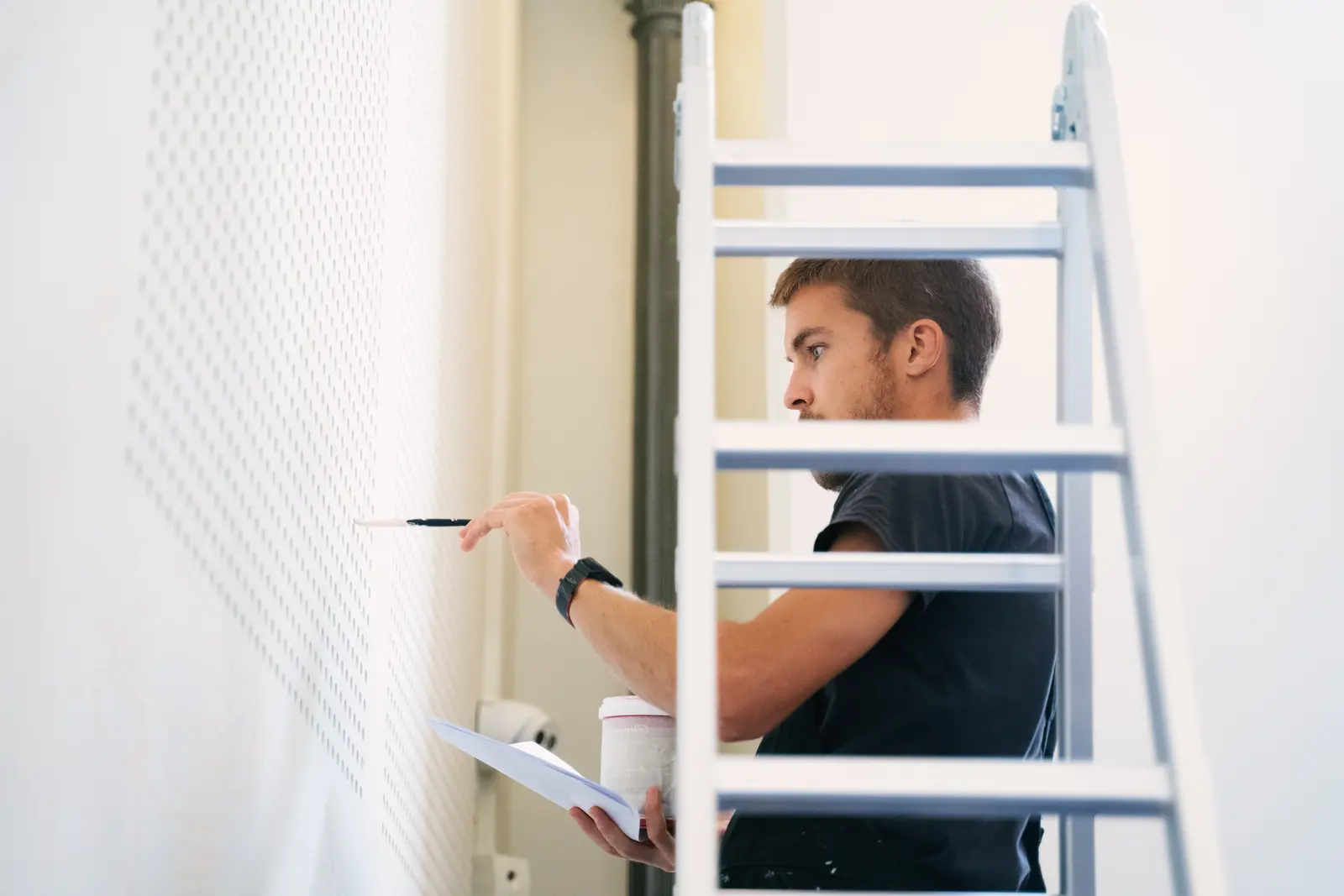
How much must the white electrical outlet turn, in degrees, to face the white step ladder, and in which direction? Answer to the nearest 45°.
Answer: approximately 45° to its right

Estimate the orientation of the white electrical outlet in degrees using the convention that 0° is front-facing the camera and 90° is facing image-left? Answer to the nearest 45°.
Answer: approximately 315°
